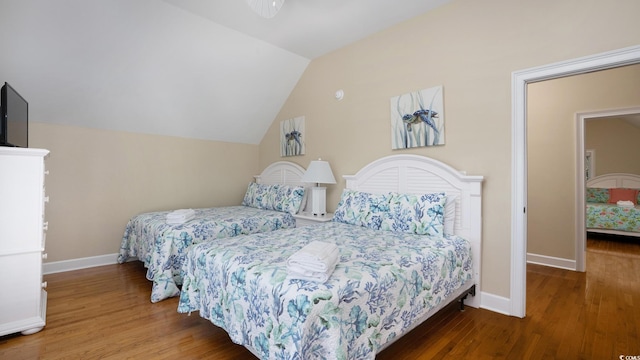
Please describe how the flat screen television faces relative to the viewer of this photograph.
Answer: facing to the right of the viewer

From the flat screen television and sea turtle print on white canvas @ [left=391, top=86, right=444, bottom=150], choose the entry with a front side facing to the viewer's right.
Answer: the flat screen television

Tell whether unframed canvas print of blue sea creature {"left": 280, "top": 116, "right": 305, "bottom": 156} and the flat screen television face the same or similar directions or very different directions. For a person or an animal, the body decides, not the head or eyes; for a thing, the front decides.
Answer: very different directions

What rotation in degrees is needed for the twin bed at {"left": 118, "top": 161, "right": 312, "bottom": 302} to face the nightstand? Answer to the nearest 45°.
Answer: approximately 135° to its left

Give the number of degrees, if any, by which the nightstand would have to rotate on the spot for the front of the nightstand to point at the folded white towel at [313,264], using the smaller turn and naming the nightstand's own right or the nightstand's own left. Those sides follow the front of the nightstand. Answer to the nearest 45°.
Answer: approximately 45° to the nightstand's own left
